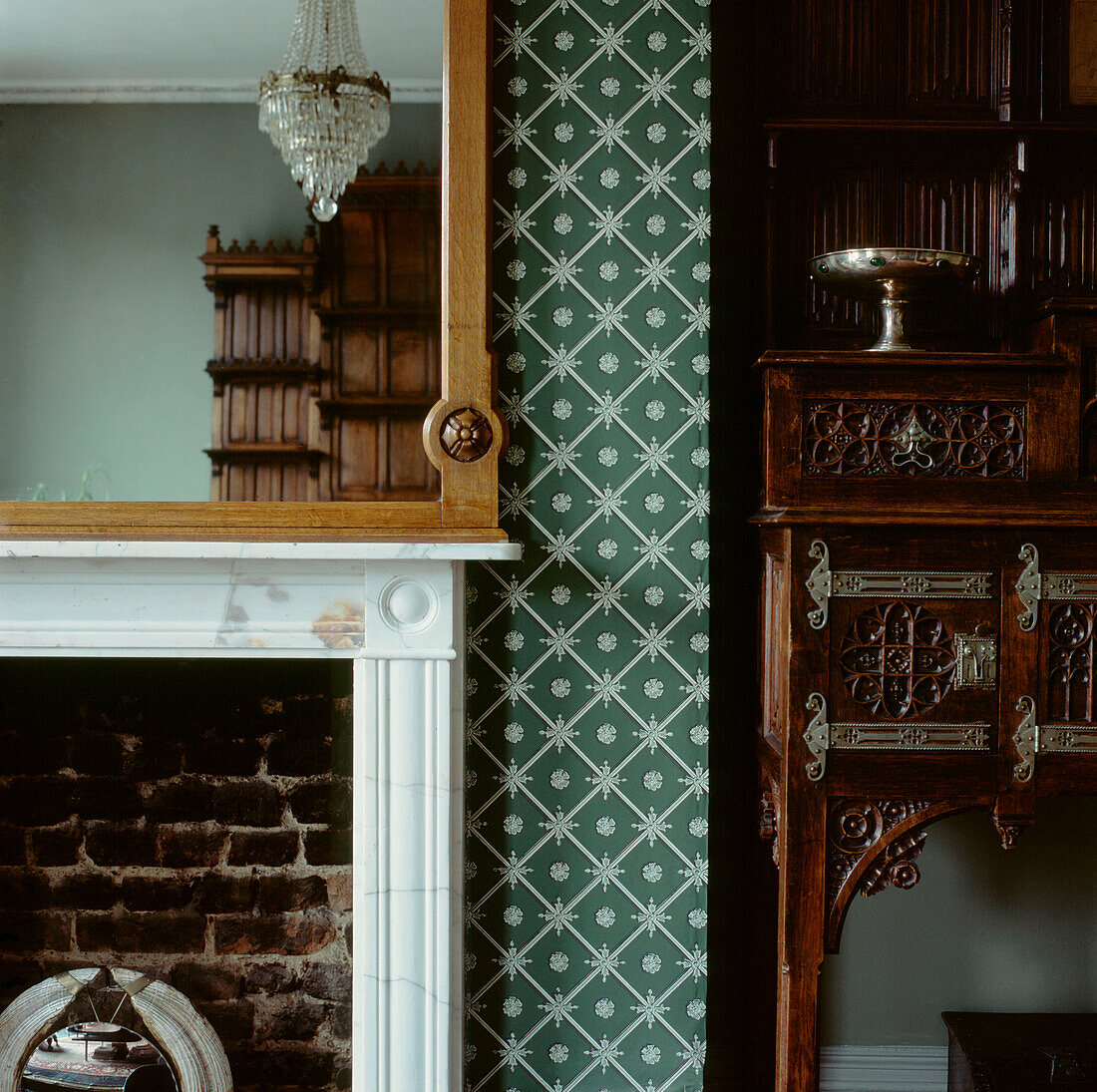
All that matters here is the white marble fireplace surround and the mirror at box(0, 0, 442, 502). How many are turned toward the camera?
2

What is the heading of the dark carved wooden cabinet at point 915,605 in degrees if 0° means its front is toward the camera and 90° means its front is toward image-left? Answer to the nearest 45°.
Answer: approximately 0°

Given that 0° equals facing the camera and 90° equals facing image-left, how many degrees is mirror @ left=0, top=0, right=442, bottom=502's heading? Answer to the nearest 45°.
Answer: approximately 0°
